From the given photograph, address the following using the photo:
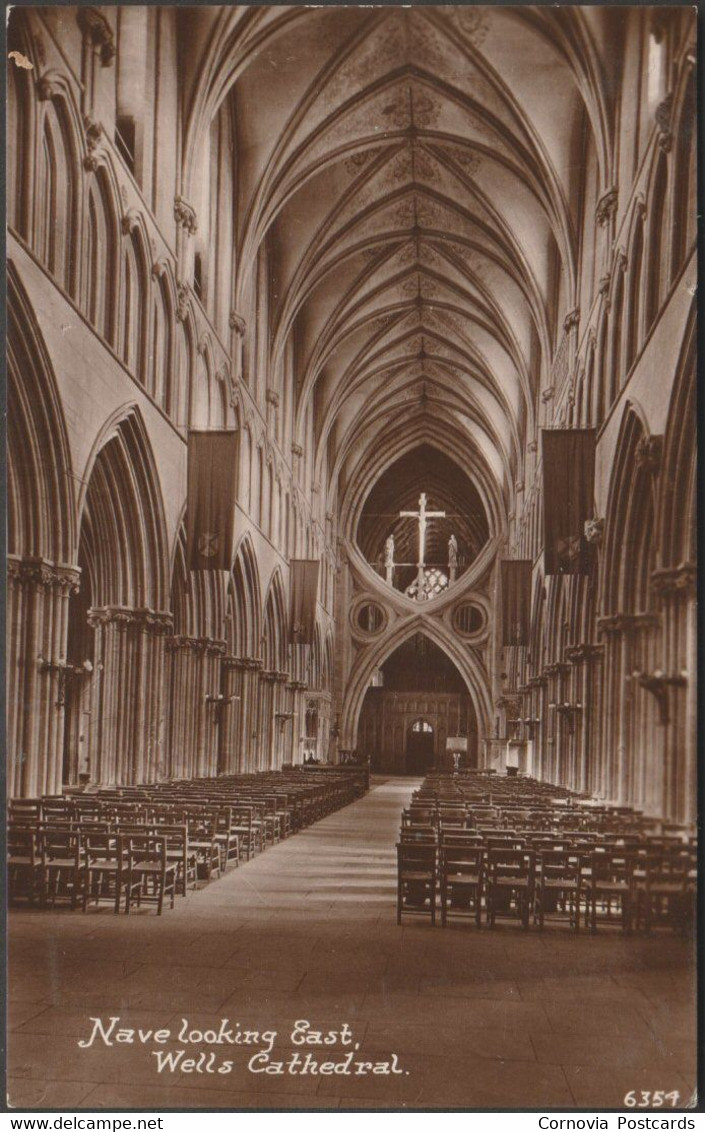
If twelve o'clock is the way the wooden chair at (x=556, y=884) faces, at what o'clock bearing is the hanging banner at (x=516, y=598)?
The hanging banner is roughly at 12 o'clock from the wooden chair.

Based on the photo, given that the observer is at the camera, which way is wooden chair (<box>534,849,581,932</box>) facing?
facing away from the viewer

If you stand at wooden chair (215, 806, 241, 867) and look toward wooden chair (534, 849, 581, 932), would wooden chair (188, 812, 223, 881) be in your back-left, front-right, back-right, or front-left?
front-right

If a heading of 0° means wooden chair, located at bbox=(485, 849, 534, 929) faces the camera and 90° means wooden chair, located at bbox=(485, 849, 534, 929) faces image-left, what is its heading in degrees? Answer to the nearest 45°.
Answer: approximately 180°

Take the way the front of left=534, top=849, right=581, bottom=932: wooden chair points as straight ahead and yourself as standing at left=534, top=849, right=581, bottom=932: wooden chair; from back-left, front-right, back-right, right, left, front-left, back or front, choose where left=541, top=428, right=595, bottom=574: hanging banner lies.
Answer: front

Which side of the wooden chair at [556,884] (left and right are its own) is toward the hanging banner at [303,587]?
front

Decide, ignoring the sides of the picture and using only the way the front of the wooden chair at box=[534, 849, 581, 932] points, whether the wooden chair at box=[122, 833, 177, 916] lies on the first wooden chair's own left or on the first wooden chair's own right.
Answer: on the first wooden chair's own left

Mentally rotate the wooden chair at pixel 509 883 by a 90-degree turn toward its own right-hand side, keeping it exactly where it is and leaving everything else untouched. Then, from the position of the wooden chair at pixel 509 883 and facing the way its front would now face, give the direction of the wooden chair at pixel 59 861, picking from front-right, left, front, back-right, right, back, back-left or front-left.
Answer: back
